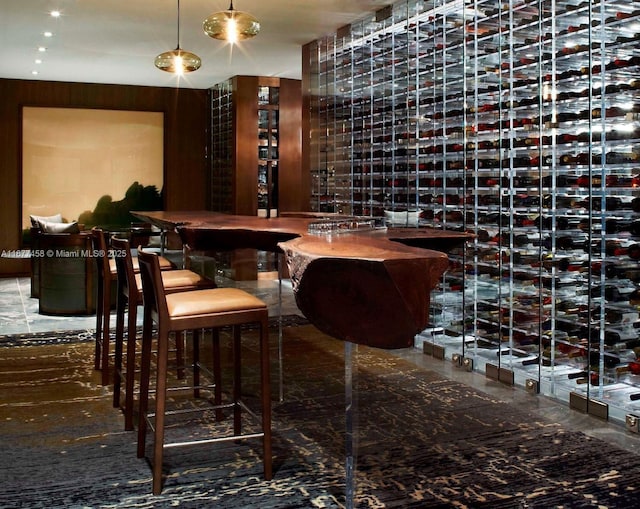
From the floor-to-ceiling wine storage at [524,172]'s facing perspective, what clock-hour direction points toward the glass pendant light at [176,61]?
The glass pendant light is roughly at 2 o'clock from the floor-to-ceiling wine storage.

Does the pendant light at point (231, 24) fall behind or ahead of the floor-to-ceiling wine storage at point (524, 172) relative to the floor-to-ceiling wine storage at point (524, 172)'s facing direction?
ahead

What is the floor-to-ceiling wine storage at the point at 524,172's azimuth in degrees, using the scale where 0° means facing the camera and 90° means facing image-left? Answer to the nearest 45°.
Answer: approximately 45°

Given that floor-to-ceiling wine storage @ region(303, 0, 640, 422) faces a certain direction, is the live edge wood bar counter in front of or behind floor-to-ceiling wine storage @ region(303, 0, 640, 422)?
in front

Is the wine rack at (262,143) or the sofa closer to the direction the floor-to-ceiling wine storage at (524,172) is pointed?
the sofa

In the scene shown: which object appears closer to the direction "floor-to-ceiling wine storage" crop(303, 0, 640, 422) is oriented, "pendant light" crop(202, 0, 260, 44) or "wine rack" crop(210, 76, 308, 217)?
the pendant light

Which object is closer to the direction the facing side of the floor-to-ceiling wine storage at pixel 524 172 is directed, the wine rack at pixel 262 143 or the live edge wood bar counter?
the live edge wood bar counter

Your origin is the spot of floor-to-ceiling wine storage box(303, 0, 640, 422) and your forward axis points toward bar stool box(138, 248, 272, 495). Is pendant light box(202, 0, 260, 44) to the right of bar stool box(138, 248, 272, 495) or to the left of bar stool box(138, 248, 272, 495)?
right

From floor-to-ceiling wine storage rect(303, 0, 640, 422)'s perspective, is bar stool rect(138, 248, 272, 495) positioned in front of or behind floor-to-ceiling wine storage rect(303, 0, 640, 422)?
in front

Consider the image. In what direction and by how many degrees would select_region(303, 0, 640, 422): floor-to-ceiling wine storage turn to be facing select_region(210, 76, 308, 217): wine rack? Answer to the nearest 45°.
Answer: approximately 90° to its right

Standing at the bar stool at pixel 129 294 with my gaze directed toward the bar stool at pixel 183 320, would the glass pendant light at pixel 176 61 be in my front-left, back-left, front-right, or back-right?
back-left
